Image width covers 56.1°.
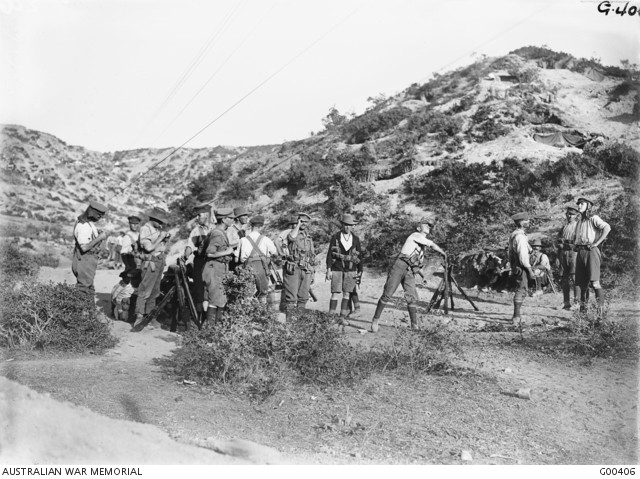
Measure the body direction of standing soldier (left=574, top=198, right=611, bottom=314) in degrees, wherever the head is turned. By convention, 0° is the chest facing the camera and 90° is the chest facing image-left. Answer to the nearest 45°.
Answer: approximately 45°

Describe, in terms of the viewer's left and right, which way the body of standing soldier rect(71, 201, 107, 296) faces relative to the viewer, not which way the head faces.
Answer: facing to the right of the viewer

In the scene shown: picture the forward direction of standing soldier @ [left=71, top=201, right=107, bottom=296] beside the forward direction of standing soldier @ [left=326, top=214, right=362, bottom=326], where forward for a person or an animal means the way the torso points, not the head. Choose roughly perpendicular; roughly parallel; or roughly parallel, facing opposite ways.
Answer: roughly perpendicular

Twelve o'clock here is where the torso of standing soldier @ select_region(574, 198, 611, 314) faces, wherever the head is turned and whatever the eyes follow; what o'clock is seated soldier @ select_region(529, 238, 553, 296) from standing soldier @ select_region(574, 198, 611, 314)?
seated soldier @ select_region(529, 238, 553, 296) is roughly at 4 o'clock from standing soldier @ select_region(574, 198, 611, 314).

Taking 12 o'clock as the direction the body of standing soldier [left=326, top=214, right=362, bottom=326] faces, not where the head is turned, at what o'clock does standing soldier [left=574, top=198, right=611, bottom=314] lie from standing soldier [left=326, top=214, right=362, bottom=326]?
standing soldier [left=574, top=198, right=611, bottom=314] is roughly at 9 o'clock from standing soldier [left=326, top=214, right=362, bottom=326].

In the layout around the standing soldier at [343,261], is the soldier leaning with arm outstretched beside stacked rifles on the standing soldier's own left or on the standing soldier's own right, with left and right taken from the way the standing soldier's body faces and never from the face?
on the standing soldier's own left

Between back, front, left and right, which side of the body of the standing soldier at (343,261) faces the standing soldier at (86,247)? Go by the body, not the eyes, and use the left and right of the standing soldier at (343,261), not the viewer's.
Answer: right
